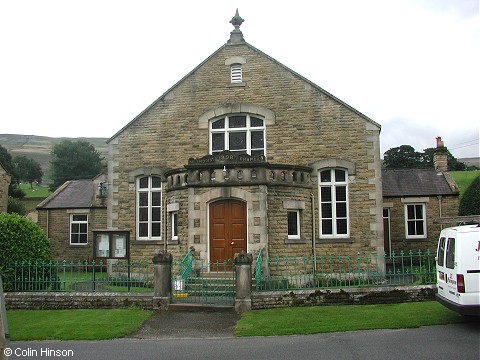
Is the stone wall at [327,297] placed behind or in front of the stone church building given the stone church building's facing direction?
in front

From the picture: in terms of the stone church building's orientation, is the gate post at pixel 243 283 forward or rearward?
forward

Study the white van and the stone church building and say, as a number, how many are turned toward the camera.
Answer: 1

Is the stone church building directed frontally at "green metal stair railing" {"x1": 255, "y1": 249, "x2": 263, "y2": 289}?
yes
